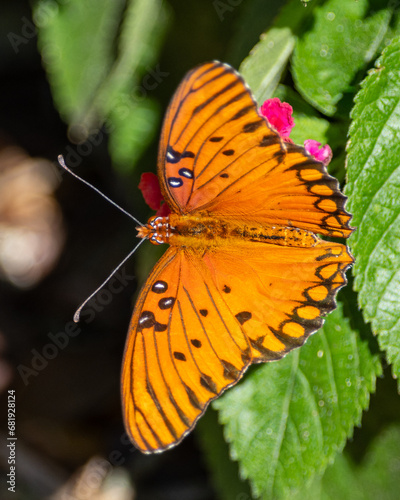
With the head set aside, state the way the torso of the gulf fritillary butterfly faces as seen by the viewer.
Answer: to the viewer's left

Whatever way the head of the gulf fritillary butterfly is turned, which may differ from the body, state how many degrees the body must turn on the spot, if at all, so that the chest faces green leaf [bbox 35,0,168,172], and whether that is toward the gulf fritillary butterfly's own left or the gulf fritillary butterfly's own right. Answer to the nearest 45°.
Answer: approximately 45° to the gulf fritillary butterfly's own right
